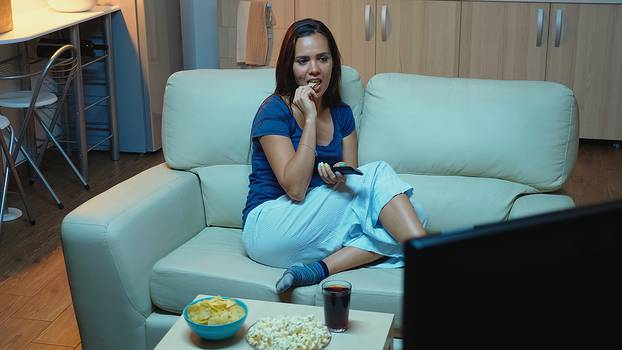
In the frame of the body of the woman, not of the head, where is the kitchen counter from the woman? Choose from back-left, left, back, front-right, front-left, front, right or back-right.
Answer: back

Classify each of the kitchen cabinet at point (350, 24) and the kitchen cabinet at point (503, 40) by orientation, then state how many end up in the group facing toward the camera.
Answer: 2

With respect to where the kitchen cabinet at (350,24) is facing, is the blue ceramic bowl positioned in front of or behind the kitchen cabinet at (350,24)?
in front

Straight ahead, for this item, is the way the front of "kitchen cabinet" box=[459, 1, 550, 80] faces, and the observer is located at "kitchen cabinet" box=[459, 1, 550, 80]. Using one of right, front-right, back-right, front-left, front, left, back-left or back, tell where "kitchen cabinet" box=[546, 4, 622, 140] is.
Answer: left

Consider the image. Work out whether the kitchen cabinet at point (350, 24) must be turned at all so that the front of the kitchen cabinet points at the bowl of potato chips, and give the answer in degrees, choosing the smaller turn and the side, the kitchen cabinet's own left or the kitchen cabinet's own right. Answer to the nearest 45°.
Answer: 0° — it already faces it

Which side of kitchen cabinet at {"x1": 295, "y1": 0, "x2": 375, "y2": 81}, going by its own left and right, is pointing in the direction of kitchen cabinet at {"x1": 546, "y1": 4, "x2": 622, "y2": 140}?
left

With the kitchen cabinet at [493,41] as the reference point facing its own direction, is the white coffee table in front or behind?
in front
